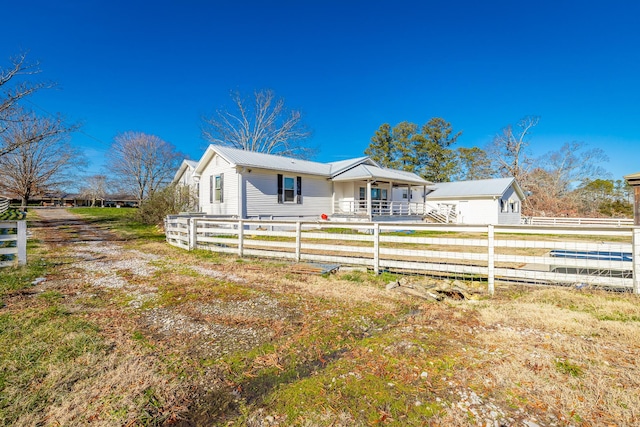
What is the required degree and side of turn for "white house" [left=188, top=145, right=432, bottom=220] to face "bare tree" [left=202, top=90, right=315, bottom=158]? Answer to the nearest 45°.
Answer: approximately 135° to its left

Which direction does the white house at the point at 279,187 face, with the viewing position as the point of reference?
facing the viewer and to the right of the viewer

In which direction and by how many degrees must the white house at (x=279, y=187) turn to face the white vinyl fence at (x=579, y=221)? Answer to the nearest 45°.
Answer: approximately 45° to its left

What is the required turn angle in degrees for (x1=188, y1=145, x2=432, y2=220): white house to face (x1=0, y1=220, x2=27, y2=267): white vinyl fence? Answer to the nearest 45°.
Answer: approximately 90° to its right

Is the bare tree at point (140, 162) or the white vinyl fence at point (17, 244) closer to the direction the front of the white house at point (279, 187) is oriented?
the white vinyl fence

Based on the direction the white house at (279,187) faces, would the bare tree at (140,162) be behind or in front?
behind

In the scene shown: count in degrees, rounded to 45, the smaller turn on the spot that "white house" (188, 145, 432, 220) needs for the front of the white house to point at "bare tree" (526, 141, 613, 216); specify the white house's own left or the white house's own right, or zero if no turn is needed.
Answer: approximately 90° to the white house's own left

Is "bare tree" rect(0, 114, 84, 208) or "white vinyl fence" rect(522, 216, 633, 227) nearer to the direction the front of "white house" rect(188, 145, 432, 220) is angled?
the white vinyl fence

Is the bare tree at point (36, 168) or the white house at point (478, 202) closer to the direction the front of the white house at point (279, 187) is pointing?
the white house

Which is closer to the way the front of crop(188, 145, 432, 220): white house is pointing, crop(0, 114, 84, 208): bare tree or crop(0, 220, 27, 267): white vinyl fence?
the white vinyl fence

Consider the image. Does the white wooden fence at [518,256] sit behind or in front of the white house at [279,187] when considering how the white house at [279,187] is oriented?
in front
